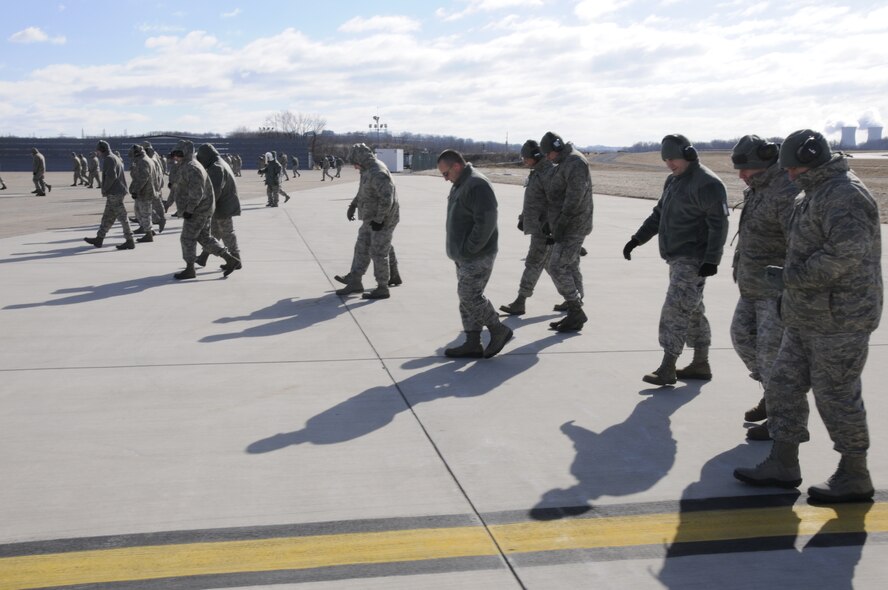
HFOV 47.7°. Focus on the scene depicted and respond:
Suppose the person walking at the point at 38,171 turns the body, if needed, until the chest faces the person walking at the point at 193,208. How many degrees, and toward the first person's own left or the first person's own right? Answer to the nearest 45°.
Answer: approximately 90° to the first person's own left

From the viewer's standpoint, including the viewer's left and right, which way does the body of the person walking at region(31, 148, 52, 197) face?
facing to the left of the viewer

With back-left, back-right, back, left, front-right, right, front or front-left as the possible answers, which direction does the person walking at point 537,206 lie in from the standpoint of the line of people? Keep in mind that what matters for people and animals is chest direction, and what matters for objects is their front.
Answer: back-left

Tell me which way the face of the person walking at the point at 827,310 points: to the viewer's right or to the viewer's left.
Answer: to the viewer's left

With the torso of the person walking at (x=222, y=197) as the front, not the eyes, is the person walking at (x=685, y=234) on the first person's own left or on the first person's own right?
on the first person's own left

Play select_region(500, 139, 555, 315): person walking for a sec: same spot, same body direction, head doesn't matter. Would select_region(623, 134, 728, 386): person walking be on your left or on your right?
on your left

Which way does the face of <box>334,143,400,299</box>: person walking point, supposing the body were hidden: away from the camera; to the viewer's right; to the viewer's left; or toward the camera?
to the viewer's left
